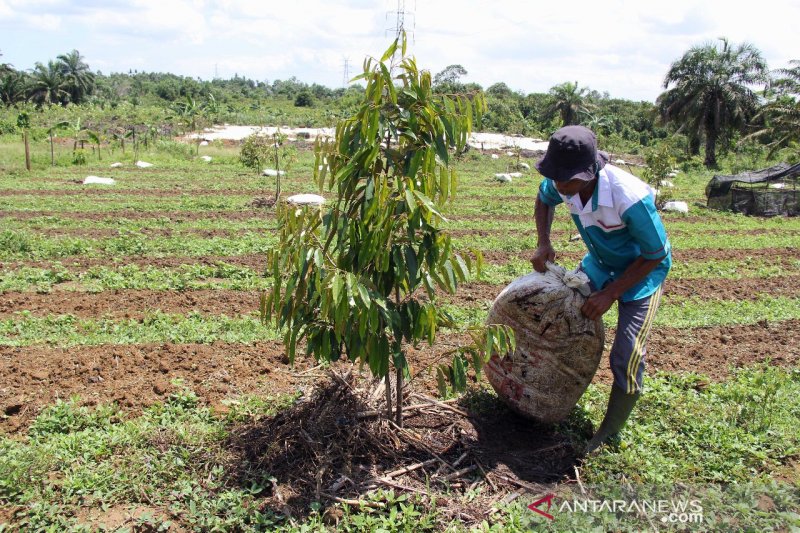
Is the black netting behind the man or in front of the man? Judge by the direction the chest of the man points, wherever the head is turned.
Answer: behind

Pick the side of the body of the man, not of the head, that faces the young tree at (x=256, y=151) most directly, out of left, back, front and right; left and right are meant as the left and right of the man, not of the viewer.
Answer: right

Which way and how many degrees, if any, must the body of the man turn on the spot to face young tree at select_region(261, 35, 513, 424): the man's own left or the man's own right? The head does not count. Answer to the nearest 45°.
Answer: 0° — they already face it

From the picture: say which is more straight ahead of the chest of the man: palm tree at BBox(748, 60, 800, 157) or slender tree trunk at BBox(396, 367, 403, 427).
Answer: the slender tree trunk

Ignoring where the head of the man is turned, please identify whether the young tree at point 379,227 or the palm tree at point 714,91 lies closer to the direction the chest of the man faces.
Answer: the young tree

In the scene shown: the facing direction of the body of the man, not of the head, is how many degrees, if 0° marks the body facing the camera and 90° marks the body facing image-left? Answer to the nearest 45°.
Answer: approximately 45°

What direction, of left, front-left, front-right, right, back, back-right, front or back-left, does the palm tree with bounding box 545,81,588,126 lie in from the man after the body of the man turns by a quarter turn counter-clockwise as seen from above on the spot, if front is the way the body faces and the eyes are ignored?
back-left
